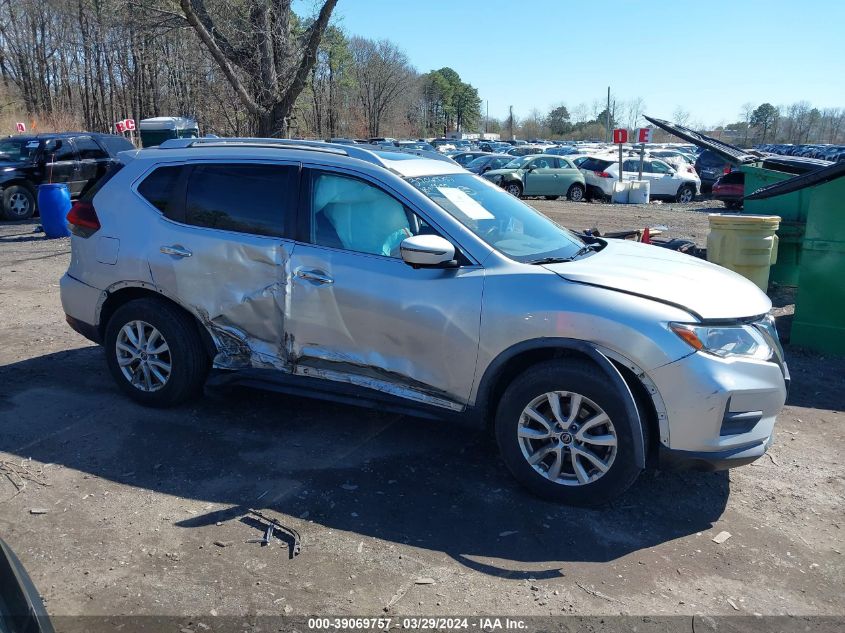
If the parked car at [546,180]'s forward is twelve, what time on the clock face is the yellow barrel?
The yellow barrel is roughly at 9 o'clock from the parked car.

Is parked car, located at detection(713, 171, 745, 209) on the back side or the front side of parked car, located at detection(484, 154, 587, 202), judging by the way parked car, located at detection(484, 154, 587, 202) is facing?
on the back side

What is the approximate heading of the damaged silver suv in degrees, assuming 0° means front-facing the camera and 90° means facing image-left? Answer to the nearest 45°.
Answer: approximately 315°

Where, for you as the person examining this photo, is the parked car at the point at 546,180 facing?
facing to the left of the viewer

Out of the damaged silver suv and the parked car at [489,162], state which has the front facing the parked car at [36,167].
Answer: the parked car at [489,162]

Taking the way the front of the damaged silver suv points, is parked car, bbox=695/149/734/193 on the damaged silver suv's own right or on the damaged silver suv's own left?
on the damaged silver suv's own left

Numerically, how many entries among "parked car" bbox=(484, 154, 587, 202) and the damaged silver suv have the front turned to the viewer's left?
1

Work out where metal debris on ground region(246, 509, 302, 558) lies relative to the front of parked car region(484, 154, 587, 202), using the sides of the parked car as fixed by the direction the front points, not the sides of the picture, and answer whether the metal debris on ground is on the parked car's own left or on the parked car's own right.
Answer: on the parked car's own left

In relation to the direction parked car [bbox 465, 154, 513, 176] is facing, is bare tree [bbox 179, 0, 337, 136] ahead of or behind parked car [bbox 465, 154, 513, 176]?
ahead
